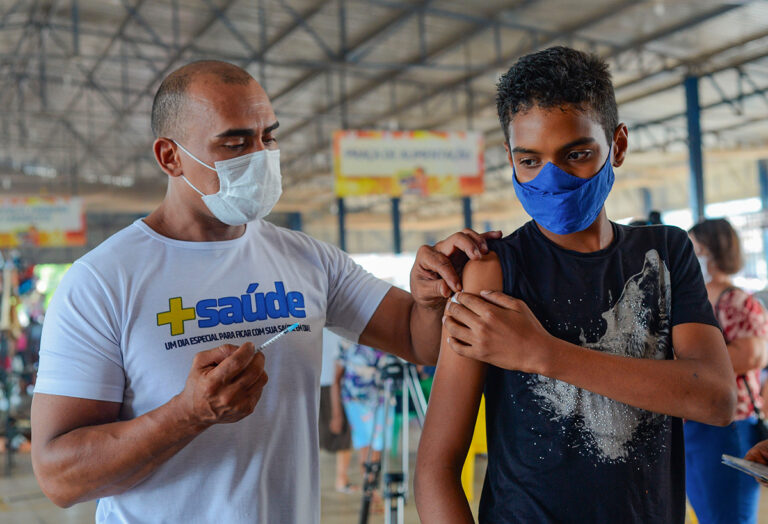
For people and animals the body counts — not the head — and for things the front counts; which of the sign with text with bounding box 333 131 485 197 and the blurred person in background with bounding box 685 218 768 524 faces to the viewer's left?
the blurred person in background

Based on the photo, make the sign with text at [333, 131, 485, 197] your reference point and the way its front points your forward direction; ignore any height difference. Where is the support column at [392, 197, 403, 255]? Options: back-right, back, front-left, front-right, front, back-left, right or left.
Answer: back

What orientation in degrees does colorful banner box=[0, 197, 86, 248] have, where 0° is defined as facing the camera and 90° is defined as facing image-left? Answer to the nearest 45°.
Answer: approximately 0°

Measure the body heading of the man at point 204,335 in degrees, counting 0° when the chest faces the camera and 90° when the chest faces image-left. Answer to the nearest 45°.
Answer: approximately 315°

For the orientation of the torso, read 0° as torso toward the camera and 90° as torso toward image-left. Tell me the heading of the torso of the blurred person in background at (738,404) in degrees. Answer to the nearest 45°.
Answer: approximately 90°

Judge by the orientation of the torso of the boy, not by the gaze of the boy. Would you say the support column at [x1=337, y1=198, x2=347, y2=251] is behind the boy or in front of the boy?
behind

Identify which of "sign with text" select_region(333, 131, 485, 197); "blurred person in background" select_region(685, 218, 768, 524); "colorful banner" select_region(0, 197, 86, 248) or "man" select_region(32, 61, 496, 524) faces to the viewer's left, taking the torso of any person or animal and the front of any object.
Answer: the blurred person in background

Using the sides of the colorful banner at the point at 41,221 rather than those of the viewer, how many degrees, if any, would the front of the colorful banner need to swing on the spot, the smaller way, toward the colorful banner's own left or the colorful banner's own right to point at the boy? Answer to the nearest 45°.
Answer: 0° — it already faces them

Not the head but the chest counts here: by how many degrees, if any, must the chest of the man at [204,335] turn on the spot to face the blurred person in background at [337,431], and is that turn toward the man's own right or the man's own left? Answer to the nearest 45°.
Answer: approximately 135° to the man's own left

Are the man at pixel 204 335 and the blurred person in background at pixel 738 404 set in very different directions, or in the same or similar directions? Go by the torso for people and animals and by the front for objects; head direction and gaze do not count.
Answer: very different directions
